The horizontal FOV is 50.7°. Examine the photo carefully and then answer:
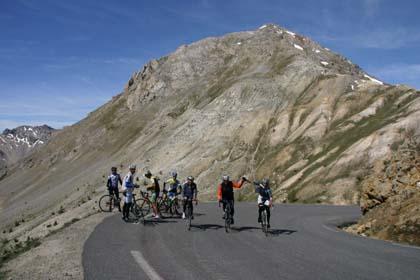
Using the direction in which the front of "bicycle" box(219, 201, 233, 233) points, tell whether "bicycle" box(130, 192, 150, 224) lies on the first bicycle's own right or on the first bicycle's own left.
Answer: on the first bicycle's own right

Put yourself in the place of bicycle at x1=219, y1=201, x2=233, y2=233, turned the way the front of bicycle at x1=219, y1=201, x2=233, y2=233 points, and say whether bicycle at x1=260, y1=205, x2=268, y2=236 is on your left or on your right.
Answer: on your left

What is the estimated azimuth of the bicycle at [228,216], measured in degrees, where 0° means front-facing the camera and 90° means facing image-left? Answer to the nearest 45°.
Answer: approximately 0°

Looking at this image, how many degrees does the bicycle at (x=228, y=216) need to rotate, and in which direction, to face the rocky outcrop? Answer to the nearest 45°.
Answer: approximately 90° to its left

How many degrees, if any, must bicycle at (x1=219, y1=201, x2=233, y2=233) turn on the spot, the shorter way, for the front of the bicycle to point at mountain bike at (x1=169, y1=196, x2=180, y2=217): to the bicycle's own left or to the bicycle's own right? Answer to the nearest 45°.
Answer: approximately 135° to the bicycle's own right

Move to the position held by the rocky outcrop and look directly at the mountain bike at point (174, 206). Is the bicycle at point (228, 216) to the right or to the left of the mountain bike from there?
left

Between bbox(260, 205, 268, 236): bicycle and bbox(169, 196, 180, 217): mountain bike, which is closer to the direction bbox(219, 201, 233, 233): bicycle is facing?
the bicycle

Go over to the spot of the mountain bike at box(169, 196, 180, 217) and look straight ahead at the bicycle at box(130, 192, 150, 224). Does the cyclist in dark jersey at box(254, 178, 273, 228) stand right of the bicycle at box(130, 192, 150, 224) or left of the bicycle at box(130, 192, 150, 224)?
left

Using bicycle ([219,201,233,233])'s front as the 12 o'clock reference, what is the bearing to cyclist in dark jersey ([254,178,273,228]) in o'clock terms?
The cyclist in dark jersey is roughly at 9 o'clock from the bicycle.
